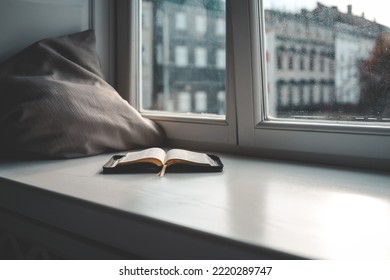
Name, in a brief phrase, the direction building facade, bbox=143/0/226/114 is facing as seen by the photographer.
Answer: facing the viewer
